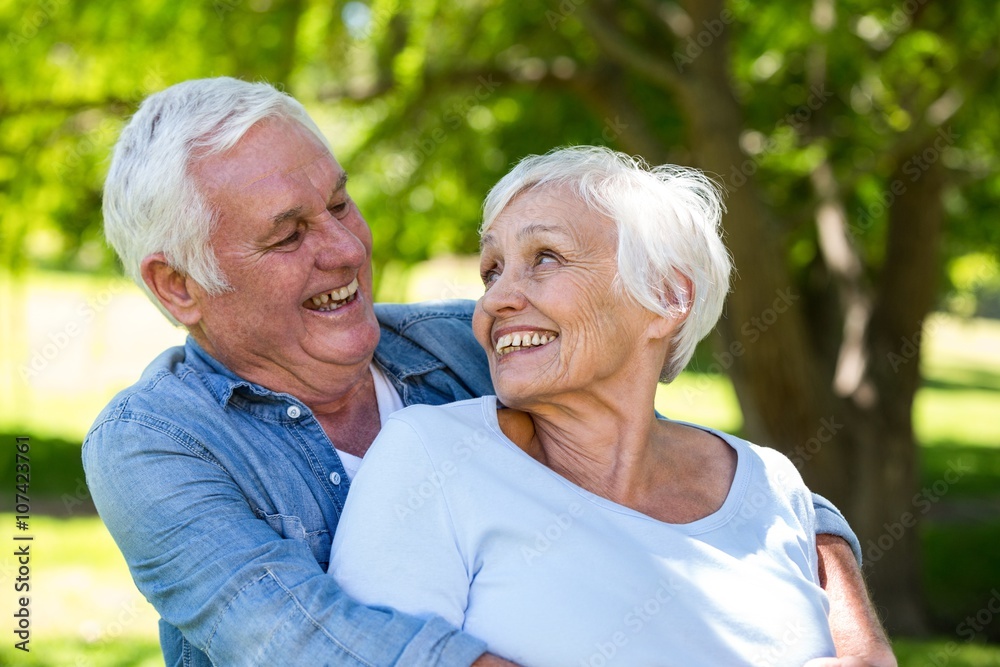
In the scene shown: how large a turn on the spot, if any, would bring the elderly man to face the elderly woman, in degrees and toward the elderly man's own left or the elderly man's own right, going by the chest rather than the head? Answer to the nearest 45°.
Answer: approximately 45° to the elderly man's own left

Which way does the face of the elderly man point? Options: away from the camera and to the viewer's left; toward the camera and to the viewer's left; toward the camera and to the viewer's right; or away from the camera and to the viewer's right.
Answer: toward the camera and to the viewer's right

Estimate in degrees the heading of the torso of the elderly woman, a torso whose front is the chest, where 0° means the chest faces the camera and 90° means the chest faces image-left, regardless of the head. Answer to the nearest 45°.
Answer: approximately 315°

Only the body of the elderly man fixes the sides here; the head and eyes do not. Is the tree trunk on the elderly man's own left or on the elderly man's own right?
on the elderly man's own left

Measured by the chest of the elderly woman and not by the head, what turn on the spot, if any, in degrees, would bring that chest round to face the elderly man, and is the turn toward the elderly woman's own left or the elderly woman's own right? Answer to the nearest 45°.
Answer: approximately 135° to the elderly woman's own right

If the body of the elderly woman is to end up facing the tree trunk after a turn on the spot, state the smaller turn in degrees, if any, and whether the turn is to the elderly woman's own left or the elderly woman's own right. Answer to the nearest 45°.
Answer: approximately 135° to the elderly woman's own left

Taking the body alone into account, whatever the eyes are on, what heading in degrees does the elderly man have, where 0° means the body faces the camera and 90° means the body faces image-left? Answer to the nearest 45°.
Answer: approximately 315°

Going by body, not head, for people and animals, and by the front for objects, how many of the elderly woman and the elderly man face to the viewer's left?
0
